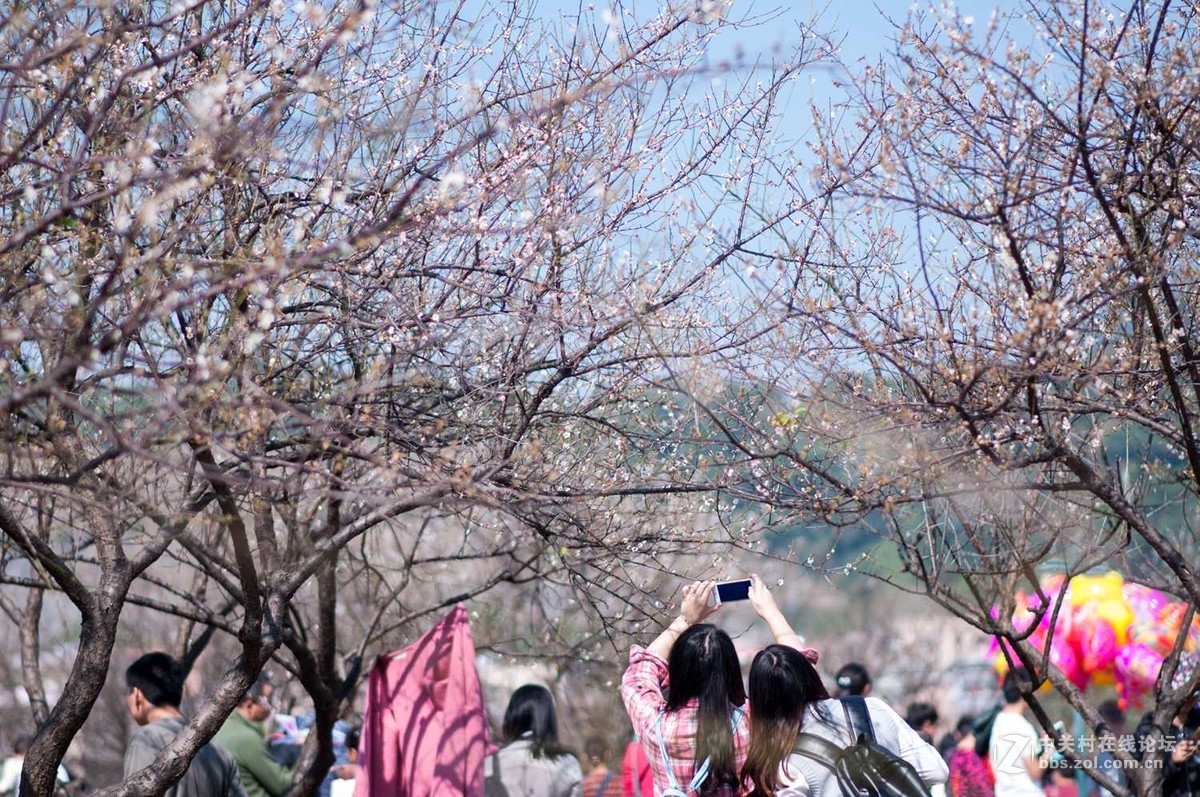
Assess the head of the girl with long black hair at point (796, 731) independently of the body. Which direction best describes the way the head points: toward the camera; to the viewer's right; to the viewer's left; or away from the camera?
away from the camera

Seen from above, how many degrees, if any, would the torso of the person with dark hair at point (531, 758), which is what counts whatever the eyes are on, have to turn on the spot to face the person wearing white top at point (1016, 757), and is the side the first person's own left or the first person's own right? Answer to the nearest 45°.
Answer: approximately 45° to the first person's own right

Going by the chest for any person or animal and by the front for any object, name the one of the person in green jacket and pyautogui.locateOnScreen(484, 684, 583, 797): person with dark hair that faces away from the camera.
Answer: the person with dark hair

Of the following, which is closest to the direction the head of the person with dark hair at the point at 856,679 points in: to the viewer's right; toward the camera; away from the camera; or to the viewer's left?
away from the camera

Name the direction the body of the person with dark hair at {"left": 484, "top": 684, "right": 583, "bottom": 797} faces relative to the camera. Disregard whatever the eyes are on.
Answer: away from the camera

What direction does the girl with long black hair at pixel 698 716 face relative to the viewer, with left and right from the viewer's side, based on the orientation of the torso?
facing away from the viewer

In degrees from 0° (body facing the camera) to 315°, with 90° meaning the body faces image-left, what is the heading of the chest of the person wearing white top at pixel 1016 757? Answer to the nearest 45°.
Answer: approximately 225°

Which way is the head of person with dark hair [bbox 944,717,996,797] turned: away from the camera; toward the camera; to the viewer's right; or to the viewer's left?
away from the camera

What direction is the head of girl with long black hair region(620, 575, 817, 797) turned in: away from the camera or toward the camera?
away from the camera
